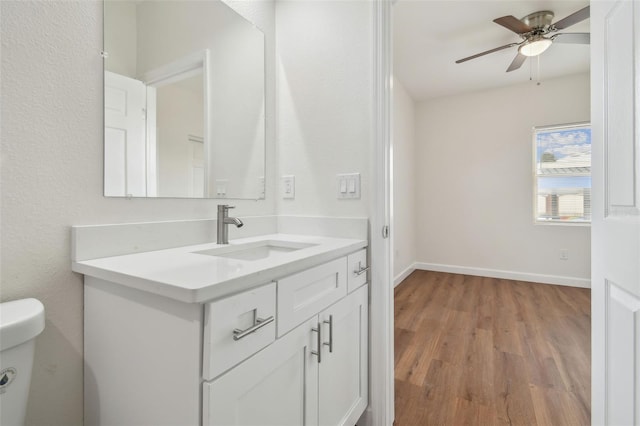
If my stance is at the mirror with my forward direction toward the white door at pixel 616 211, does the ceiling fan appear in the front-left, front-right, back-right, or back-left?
front-left

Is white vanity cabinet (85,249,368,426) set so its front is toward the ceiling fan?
no

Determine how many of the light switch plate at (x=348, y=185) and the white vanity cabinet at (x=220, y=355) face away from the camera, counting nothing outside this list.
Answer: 0

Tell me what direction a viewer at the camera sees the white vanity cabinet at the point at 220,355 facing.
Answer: facing the viewer and to the right of the viewer

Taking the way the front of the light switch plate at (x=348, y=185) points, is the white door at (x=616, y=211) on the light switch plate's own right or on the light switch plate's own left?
on the light switch plate's own left

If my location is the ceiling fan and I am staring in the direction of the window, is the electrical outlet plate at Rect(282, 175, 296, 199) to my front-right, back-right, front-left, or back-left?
back-left

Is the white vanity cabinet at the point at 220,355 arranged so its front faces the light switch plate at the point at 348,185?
no

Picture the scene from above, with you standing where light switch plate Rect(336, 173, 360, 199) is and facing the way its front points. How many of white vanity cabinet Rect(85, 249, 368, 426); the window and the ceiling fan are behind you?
2

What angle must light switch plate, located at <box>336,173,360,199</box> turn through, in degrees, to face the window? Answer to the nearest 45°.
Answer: approximately 180°

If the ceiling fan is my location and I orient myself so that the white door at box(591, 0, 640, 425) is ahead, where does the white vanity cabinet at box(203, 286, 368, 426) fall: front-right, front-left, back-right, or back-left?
front-right
